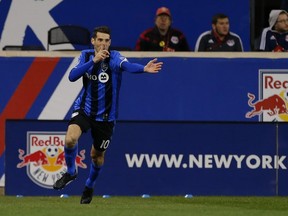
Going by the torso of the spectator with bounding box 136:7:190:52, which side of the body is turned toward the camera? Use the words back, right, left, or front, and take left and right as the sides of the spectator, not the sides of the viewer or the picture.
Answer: front

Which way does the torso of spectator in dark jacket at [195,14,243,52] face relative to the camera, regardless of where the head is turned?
toward the camera

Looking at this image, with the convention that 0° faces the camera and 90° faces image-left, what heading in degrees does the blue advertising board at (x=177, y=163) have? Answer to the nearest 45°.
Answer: approximately 0°

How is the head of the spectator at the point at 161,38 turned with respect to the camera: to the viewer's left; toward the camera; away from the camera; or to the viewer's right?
toward the camera

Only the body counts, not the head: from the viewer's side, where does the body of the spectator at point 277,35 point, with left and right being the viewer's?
facing the viewer and to the right of the viewer

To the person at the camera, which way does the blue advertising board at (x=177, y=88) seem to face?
facing the viewer

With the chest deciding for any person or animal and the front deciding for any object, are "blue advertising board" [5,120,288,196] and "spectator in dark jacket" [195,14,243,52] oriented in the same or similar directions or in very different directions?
same or similar directions

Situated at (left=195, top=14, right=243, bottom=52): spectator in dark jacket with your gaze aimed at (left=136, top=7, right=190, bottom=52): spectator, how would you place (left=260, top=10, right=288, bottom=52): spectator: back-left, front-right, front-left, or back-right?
back-right
